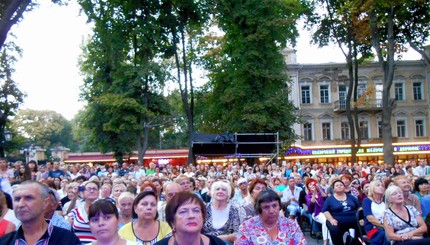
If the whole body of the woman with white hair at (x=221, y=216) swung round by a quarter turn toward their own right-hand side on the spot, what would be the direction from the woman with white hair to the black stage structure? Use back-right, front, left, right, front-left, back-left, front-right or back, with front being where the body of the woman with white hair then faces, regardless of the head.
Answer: right

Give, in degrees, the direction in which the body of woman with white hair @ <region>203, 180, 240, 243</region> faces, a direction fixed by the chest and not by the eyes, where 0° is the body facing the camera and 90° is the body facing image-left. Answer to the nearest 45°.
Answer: approximately 0°

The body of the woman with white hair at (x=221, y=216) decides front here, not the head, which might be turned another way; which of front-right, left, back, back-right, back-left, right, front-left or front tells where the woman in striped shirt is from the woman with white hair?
right

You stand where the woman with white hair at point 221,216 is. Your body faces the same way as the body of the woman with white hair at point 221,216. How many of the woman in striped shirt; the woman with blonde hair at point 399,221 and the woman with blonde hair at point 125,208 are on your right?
2

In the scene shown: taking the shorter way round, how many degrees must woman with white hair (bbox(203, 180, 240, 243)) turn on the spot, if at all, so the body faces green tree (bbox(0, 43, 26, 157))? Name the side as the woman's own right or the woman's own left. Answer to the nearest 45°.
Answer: approximately 135° to the woman's own right

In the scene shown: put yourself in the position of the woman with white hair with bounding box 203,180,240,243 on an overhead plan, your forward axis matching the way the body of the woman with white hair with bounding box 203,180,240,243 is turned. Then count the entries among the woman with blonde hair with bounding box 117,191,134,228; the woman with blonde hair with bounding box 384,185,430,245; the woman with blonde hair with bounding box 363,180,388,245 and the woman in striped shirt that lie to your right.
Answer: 2

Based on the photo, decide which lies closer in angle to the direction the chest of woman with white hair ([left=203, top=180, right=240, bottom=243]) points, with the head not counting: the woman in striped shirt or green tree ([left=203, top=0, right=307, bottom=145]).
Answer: the woman in striped shirt

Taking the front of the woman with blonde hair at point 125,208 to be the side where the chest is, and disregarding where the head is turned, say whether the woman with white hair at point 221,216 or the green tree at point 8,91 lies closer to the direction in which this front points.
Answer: the woman with white hair

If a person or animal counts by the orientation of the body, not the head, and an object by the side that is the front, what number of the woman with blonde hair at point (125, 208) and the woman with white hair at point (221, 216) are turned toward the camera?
2

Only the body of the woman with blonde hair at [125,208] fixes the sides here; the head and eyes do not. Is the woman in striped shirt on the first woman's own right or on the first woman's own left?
on the first woman's own right
